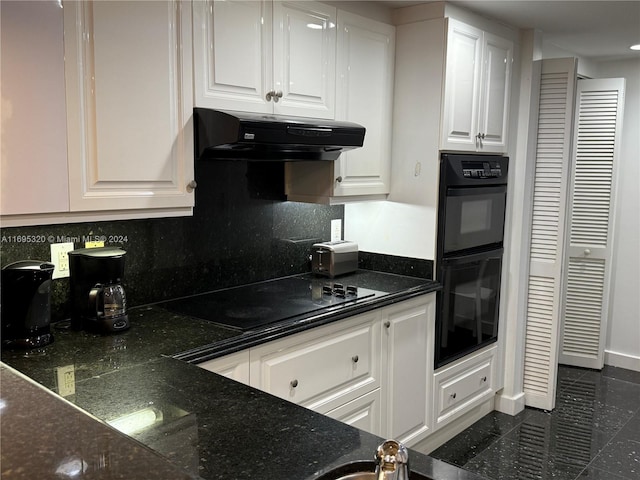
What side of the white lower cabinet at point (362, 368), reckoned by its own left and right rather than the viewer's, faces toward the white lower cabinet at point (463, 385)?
left

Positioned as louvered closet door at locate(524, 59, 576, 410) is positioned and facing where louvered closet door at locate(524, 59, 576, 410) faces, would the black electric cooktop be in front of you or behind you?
in front

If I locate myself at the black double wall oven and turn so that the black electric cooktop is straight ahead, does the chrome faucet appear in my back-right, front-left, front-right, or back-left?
front-left

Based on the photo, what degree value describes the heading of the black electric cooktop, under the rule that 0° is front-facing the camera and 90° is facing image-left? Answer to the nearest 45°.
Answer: approximately 315°

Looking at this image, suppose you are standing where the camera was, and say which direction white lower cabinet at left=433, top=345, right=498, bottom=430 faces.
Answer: facing the viewer and to the right of the viewer

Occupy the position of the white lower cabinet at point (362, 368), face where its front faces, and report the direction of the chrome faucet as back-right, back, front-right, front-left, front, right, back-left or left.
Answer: front-right

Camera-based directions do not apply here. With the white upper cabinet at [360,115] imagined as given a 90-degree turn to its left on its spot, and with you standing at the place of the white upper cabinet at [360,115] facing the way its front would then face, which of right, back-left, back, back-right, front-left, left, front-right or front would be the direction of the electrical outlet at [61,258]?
back

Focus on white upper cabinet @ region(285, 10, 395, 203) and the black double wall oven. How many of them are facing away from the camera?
0

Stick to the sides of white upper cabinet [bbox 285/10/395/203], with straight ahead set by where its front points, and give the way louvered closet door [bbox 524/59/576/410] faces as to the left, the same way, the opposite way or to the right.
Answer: to the right

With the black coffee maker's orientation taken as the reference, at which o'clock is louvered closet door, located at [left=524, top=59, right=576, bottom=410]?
The louvered closet door is roughly at 10 o'clock from the black coffee maker.

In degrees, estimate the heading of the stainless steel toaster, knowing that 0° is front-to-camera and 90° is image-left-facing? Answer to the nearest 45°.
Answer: approximately 45°

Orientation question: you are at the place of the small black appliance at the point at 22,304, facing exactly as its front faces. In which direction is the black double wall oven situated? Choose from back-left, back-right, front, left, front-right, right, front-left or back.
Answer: front-left
